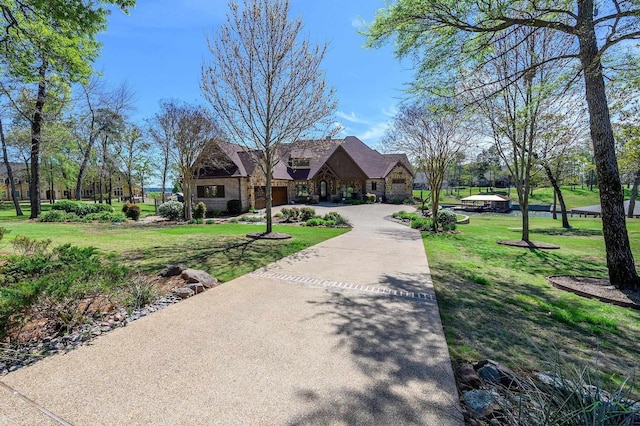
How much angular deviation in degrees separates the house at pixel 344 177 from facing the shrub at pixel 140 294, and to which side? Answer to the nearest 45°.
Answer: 0° — it already faces it

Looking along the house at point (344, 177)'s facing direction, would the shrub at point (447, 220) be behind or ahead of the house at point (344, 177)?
ahead

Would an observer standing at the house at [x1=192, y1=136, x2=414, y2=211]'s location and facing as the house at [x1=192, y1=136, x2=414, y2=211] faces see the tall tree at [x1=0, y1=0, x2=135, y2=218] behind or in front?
in front

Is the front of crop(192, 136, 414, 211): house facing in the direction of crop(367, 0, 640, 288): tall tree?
yes

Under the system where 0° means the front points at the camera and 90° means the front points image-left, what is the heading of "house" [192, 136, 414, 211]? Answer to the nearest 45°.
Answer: approximately 0°

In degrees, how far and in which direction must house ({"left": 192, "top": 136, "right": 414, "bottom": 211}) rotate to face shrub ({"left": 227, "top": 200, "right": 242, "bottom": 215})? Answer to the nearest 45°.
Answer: approximately 45° to its right

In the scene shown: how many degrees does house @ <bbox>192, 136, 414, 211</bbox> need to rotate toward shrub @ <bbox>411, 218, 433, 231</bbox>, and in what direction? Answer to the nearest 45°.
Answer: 0° — it already faces it

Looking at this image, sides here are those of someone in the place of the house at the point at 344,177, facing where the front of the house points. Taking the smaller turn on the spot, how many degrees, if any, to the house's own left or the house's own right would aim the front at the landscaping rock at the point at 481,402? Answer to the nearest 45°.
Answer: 0° — it already faces it

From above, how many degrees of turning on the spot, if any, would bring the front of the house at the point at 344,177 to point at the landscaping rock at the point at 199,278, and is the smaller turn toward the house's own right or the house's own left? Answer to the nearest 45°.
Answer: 0° — it already faces it

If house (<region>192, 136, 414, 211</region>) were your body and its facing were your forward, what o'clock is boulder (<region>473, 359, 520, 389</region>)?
The boulder is roughly at 12 o'clock from the house.
